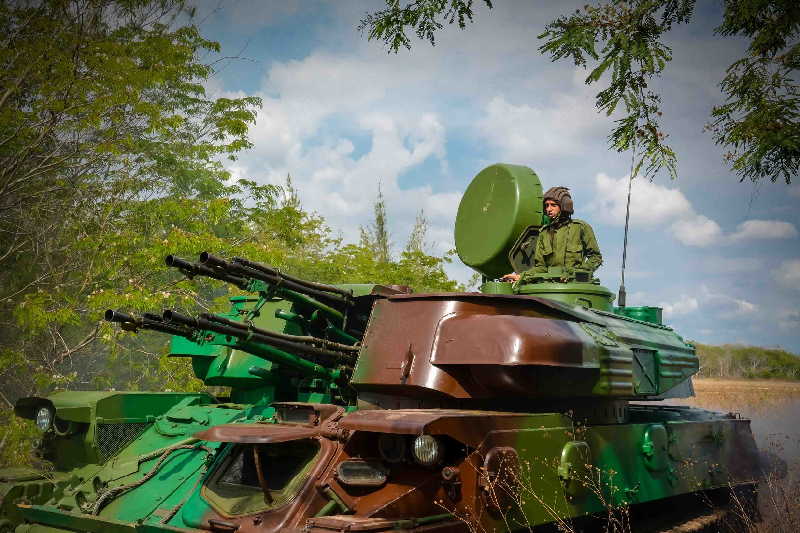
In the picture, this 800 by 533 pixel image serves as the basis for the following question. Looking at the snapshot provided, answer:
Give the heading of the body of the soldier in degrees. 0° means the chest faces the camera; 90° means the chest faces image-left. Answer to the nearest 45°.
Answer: approximately 45°
